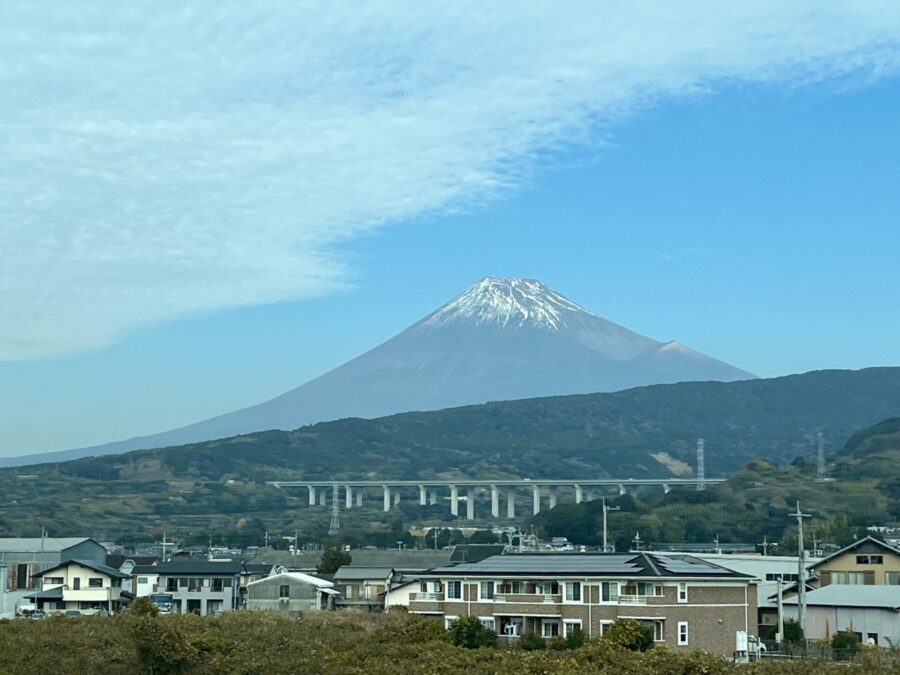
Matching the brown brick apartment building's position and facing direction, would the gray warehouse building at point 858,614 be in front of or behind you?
behind

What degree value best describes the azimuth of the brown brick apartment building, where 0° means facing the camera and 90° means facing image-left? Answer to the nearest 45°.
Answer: approximately 45°

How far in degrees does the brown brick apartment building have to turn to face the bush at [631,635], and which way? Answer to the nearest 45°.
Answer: approximately 45° to its left

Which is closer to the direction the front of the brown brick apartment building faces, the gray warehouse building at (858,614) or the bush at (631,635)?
the bush
